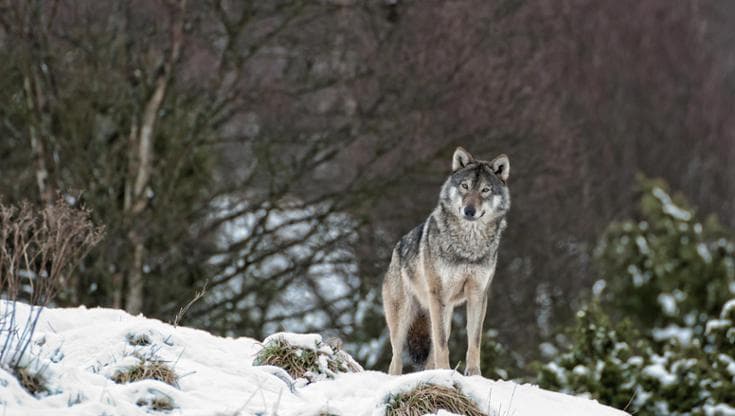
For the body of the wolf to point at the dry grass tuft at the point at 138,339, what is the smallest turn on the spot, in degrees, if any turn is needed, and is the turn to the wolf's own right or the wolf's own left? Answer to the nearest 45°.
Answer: approximately 90° to the wolf's own right

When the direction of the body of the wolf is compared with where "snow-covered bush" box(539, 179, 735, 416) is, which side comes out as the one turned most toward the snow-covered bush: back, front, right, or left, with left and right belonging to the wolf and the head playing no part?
left

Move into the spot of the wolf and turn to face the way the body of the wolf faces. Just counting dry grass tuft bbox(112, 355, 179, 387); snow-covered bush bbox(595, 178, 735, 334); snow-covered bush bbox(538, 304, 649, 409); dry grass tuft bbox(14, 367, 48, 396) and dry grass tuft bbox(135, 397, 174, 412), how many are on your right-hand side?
3

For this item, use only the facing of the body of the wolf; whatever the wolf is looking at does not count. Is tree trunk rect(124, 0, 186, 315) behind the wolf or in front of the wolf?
behind

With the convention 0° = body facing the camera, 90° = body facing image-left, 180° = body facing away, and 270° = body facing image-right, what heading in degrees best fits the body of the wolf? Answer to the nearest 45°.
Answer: approximately 315°

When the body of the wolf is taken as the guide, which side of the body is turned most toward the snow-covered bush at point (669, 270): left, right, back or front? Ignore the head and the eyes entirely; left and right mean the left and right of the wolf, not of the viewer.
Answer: left
